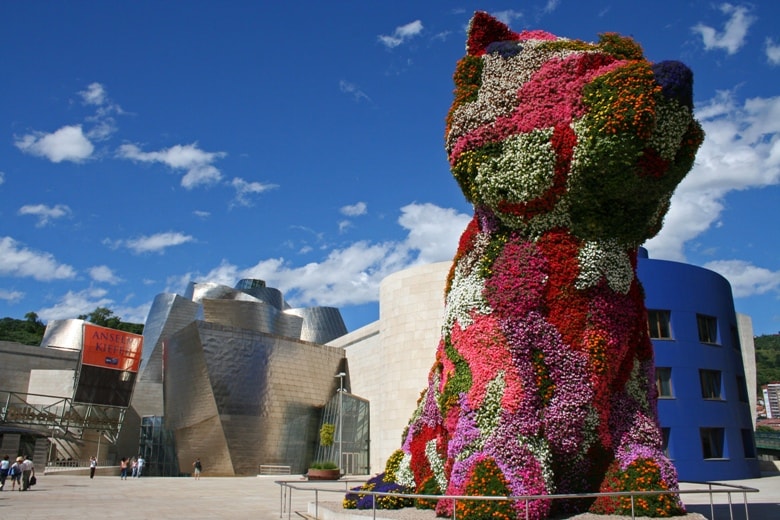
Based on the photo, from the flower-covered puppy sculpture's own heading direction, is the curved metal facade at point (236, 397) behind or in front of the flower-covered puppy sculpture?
behind

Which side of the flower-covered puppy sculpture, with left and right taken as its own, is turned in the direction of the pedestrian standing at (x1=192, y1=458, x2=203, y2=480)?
back

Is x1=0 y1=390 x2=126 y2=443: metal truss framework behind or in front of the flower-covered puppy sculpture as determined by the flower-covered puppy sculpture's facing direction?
behind

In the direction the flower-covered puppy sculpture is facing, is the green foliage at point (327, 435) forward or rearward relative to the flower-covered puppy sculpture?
rearward

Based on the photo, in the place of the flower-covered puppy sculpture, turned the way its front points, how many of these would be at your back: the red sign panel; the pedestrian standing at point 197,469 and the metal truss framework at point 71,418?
3

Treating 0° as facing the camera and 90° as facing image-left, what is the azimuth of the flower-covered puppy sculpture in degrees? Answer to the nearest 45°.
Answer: approximately 315°

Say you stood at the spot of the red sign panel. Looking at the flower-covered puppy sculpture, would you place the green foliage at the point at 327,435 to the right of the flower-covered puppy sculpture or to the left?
left
